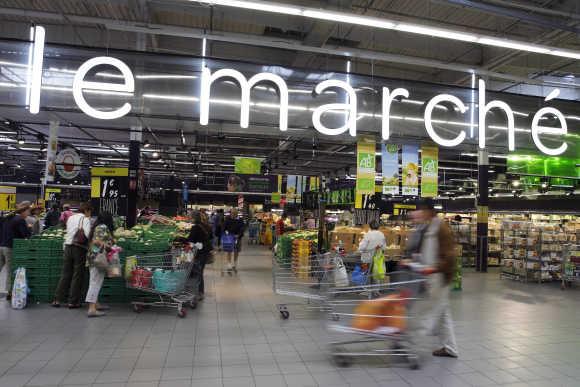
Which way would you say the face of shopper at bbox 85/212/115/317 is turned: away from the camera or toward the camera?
away from the camera

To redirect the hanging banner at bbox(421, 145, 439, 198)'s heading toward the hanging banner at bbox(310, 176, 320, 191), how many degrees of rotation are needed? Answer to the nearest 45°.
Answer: approximately 135° to its right

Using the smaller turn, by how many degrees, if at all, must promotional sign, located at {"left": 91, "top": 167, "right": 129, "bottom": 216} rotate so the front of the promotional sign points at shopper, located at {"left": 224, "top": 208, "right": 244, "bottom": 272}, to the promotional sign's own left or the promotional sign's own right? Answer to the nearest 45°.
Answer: approximately 90° to the promotional sign's own left

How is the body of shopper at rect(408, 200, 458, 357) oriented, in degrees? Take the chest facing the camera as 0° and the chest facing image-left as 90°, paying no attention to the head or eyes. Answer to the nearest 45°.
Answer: approximately 90°

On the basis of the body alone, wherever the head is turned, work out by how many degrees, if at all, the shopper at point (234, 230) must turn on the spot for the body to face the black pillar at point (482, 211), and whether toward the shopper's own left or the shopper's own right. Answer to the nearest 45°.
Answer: approximately 90° to the shopper's own left

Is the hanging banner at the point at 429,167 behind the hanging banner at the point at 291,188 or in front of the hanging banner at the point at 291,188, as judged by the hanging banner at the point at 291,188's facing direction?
in front

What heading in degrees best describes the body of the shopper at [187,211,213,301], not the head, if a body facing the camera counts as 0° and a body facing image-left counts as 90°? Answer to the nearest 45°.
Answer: approximately 90°

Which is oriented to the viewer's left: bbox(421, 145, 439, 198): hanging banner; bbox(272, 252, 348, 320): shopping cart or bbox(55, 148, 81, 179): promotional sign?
the shopping cart

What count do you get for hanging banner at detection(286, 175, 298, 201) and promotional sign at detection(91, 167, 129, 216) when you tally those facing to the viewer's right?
0
